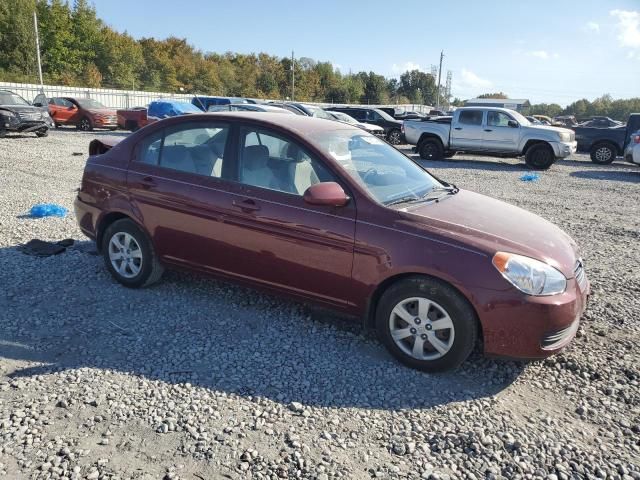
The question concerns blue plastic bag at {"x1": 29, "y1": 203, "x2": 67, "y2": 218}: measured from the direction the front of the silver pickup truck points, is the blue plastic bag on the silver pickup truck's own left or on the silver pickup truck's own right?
on the silver pickup truck's own right

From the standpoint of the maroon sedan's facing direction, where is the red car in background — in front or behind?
behind

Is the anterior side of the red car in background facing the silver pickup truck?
yes

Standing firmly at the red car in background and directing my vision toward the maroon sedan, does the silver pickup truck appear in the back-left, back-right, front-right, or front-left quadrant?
front-left

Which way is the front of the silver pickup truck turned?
to the viewer's right

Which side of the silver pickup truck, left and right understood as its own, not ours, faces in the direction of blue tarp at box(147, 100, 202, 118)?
back

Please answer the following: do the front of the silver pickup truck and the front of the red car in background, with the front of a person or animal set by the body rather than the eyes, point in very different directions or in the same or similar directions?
same or similar directions

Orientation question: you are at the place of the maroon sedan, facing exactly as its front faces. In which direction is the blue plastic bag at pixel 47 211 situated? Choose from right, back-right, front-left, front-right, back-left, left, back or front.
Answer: back

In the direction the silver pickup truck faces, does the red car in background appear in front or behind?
behind

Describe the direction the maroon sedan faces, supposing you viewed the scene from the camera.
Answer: facing the viewer and to the right of the viewer

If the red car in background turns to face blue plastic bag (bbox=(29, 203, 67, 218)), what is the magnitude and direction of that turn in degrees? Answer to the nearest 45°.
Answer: approximately 45° to its right
